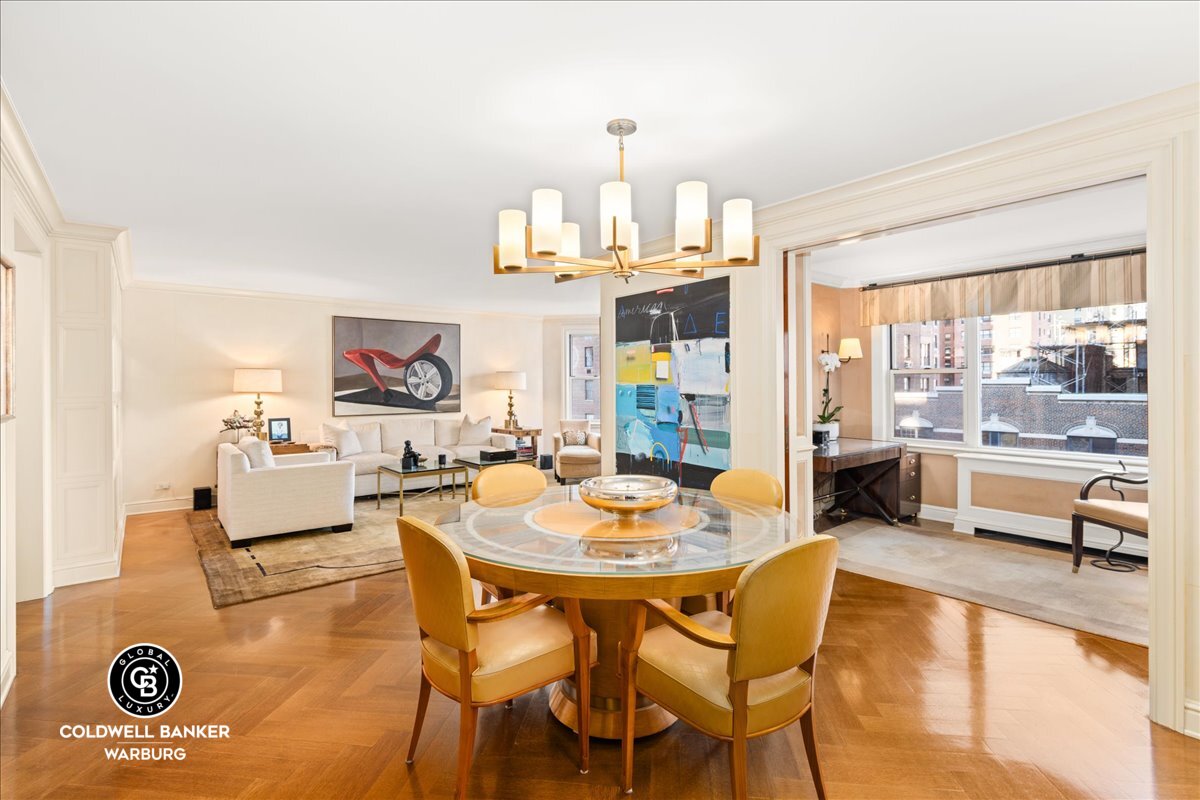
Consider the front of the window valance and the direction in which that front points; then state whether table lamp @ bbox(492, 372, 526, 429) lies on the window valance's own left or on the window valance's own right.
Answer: on the window valance's own right

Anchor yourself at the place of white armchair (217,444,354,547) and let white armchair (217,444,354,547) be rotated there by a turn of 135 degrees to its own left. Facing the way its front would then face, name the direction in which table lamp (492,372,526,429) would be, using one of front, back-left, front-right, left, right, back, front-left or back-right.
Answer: right

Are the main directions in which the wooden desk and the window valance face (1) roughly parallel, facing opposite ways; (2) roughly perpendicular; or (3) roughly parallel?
roughly perpendicular

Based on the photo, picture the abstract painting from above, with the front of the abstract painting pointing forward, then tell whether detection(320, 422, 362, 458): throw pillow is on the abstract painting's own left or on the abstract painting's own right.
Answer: on the abstract painting's own right

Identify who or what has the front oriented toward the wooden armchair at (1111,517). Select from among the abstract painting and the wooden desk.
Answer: the wooden desk

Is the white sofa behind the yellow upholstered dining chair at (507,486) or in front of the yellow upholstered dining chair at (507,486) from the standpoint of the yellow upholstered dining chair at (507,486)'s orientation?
behind

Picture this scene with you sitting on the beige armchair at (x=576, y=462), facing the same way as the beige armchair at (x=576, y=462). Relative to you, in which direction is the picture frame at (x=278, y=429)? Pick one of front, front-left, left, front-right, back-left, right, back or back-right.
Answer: right

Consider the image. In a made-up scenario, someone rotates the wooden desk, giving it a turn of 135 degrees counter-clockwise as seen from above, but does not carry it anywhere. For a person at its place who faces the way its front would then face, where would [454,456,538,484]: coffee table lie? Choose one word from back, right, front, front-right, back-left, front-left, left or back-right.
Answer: left

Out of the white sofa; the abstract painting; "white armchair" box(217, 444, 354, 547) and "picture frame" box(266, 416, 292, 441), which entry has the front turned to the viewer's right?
the white armchair

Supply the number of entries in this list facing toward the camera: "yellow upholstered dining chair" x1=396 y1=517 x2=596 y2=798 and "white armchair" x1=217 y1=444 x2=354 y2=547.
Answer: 0

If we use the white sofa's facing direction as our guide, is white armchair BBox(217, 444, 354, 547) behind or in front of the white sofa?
in front

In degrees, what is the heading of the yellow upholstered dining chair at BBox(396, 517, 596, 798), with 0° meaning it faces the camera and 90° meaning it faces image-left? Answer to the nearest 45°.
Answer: approximately 225°

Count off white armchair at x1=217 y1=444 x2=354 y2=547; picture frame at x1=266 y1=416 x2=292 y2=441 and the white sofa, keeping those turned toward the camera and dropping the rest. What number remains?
2

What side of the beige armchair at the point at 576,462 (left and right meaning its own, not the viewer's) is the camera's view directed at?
front

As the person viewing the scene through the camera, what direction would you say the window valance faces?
facing the viewer and to the left of the viewer

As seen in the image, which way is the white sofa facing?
toward the camera

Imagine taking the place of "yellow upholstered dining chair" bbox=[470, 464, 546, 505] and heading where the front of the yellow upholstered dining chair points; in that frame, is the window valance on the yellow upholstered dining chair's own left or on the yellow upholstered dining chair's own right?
on the yellow upholstered dining chair's own left

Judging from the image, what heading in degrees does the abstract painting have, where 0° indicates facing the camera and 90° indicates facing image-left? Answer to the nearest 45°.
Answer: approximately 45°

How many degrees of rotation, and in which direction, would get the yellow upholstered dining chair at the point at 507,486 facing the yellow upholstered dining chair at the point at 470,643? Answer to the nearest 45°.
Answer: approximately 45° to its right

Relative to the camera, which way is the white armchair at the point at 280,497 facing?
to the viewer's right
